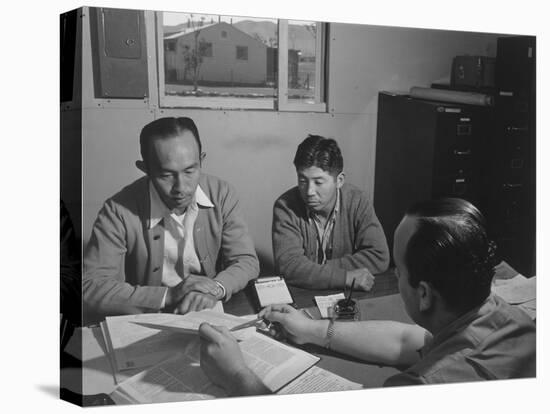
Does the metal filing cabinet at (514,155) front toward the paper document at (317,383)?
yes

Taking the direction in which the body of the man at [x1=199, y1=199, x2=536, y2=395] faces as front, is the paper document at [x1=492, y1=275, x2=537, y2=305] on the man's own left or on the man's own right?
on the man's own right

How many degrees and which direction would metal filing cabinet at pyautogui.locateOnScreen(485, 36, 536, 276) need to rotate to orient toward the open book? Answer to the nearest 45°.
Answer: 0° — it already faces it

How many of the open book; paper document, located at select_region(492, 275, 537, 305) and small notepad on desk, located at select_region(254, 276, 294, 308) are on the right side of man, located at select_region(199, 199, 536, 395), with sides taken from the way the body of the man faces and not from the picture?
1

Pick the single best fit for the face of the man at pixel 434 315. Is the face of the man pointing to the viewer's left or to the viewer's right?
to the viewer's left

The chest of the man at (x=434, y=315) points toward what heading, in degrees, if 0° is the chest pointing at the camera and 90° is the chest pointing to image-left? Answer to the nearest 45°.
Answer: approximately 135°

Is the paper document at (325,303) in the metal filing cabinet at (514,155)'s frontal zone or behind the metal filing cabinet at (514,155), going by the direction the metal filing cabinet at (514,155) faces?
frontal zone

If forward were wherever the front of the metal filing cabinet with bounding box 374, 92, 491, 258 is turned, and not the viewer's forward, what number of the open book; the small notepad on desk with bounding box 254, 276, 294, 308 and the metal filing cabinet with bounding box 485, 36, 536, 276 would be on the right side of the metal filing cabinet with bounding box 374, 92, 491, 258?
2
